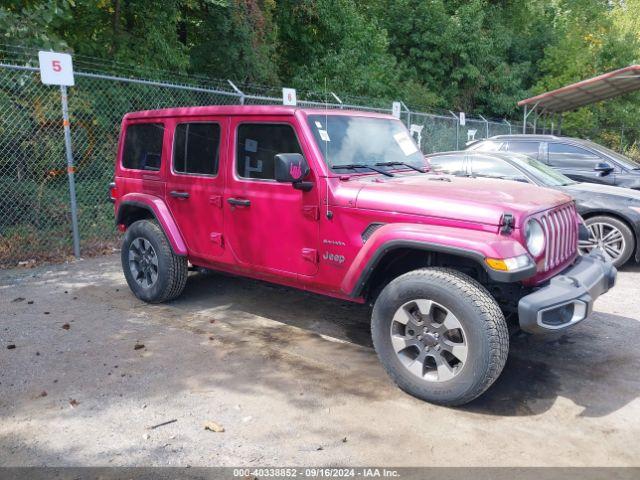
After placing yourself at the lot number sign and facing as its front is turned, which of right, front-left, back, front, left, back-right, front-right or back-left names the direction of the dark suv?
left

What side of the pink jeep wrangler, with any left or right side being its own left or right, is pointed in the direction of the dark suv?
left

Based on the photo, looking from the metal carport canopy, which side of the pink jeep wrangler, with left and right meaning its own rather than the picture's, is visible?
left

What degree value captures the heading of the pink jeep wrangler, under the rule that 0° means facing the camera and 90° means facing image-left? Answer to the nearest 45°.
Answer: approximately 315°

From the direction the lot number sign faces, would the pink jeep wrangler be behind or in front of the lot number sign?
in front
